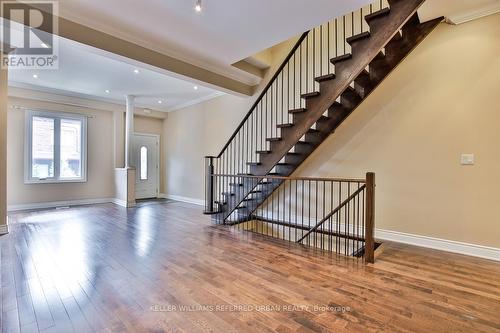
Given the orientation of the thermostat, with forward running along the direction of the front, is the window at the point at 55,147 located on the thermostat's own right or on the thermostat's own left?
on the thermostat's own right

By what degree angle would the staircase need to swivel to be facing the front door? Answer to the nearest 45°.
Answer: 0° — it already faces it

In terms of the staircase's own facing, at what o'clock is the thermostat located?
The thermostat is roughly at 5 o'clock from the staircase.

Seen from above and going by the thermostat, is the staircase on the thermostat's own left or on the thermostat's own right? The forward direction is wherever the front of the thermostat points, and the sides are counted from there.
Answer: on the thermostat's own right

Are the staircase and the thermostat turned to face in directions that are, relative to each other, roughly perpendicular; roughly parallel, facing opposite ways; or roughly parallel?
roughly perpendicular

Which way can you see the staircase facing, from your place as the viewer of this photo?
facing away from the viewer and to the left of the viewer
